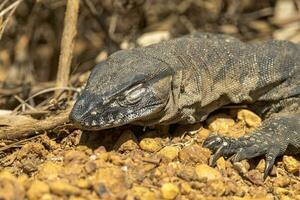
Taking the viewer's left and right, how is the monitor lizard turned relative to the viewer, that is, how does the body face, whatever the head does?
facing to the left of the viewer

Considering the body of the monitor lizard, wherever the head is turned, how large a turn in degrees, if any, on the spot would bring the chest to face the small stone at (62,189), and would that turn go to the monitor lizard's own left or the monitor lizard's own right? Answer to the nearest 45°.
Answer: approximately 45° to the monitor lizard's own left

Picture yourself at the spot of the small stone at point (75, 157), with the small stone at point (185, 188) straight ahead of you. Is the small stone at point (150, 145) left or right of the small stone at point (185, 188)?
left

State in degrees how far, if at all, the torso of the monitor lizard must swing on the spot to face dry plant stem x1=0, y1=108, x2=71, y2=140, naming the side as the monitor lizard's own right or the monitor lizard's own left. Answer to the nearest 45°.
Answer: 0° — it already faces it

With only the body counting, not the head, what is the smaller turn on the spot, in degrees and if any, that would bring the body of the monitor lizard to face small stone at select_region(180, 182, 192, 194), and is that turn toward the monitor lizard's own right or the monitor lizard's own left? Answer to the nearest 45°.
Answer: approximately 45° to the monitor lizard's own left
